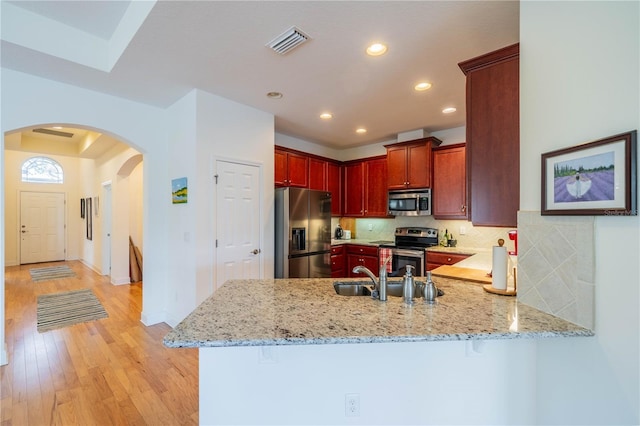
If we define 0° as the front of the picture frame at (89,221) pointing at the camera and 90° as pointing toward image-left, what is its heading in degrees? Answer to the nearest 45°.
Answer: approximately 90°

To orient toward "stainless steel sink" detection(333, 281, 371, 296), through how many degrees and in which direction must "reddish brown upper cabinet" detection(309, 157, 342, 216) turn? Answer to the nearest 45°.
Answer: approximately 45° to its right

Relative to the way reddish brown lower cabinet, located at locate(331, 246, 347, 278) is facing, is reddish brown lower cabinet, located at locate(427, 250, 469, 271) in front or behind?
in front

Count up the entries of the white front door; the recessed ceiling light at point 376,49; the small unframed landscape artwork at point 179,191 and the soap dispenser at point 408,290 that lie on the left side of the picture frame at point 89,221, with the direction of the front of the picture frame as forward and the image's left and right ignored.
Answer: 3

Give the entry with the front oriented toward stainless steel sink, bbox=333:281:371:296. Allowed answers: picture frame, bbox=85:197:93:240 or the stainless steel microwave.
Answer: the stainless steel microwave

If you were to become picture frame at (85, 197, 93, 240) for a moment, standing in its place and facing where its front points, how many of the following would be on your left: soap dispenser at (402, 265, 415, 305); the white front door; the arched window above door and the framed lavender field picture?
2

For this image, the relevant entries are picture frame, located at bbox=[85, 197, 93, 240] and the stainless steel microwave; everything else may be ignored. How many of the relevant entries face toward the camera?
1

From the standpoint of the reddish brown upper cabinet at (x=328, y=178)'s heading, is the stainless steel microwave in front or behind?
in front

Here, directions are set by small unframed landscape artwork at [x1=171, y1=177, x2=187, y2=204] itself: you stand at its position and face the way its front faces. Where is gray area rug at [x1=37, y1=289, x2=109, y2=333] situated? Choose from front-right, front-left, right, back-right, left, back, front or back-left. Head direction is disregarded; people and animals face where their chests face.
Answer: right

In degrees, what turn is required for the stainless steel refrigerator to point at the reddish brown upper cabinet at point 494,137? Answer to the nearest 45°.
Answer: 0° — it already faces it
